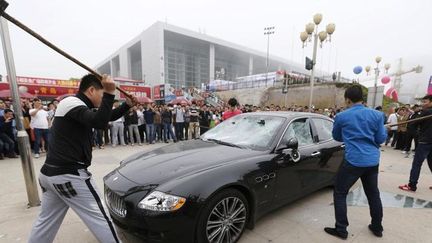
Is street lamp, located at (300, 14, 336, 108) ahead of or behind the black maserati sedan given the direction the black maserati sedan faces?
behind

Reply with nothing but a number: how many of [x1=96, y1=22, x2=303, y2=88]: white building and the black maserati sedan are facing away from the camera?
0

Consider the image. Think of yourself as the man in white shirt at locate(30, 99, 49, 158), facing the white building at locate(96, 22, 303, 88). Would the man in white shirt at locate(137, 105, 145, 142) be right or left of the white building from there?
right

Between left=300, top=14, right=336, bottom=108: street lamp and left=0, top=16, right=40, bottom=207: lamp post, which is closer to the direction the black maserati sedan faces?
the lamp post

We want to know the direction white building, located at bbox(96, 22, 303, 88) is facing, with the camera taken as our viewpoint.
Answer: facing the viewer and to the right of the viewer

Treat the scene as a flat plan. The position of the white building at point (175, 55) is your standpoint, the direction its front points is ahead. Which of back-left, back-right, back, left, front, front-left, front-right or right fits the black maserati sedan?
front-right

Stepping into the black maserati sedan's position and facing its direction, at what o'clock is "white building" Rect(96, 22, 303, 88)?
The white building is roughly at 4 o'clock from the black maserati sedan.

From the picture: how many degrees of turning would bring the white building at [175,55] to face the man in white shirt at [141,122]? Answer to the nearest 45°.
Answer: approximately 45° to its right

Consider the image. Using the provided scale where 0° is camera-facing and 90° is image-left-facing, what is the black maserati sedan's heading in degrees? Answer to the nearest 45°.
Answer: approximately 45°

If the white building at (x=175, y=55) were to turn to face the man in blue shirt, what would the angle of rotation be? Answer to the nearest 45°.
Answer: approximately 45° to its right

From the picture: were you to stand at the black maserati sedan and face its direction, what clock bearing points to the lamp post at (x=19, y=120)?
The lamp post is roughly at 2 o'clock from the black maserati sedan.

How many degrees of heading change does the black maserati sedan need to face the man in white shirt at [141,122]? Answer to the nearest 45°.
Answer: approximately 90° to its right
